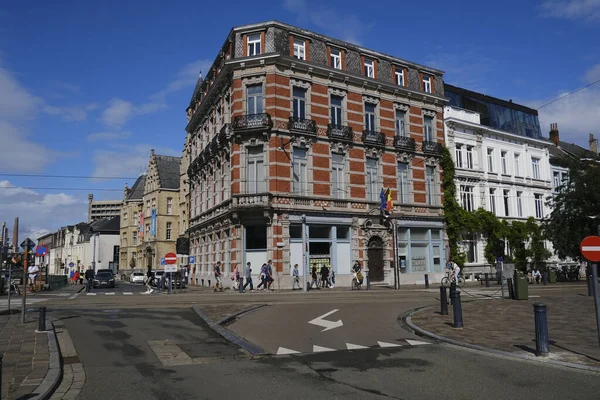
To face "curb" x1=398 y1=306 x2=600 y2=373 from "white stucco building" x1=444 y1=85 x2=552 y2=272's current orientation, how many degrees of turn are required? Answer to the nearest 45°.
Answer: approximately 45° to its right

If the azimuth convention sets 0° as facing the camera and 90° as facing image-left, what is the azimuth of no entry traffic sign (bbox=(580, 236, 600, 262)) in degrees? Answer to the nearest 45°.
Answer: approximately 0°

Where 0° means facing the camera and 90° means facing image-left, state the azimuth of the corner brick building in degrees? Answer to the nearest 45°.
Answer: approximately 315°

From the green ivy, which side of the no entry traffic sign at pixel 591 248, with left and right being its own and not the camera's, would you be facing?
back

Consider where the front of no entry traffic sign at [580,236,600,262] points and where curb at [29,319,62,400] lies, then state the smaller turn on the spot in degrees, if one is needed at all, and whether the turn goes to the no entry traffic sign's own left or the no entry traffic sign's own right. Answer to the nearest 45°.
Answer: approximately 45° to the no entry traffic sign's own right

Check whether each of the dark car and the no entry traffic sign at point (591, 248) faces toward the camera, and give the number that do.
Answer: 2

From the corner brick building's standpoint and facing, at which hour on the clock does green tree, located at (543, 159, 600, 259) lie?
The green tree is roughly at 10 o'clock from the corner brick building.
